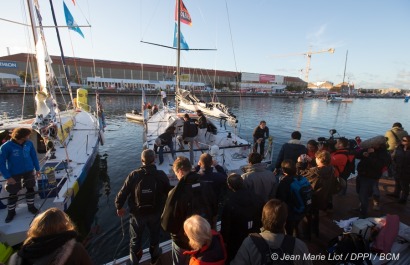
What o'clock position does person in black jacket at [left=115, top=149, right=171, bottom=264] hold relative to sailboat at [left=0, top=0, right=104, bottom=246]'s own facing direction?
The person in black jacket is roughly at 4 o'clock from the sailboat.

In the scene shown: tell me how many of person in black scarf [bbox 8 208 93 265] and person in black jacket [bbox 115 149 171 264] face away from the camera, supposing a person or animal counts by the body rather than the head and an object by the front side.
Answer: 2

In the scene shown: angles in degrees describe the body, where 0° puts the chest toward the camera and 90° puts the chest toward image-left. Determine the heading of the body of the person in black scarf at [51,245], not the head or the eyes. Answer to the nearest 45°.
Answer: approximately 180°

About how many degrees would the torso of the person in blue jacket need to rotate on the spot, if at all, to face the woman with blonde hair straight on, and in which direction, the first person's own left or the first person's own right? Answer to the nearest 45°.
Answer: approximately 45° to the first person's own right

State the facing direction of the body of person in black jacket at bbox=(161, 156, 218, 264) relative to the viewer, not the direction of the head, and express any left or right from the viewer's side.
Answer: facing away from the viewer and to the left of the viewer

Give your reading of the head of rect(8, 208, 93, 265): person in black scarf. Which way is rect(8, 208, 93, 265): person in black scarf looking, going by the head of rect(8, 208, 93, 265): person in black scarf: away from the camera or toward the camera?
away from the camera

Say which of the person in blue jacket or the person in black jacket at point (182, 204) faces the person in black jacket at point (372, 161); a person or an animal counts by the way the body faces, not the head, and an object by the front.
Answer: the person in blue jacket

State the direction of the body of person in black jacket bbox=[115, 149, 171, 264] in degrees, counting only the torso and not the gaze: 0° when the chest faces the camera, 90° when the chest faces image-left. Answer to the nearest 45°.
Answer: approximately 180°

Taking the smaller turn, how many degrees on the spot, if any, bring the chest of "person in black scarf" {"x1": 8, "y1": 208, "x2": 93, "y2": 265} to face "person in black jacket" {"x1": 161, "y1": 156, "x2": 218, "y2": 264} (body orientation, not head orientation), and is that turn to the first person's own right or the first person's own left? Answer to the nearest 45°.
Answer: approximately 90° to the first person's own right

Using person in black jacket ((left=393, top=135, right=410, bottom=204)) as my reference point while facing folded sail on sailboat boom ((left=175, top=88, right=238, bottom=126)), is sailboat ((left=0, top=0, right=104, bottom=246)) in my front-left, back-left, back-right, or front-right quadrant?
front-left

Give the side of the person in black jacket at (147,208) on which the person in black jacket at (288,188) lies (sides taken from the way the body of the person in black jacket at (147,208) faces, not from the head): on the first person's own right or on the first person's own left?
on the first person's own right

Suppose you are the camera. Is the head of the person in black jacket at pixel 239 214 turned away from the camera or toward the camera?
away from the camera

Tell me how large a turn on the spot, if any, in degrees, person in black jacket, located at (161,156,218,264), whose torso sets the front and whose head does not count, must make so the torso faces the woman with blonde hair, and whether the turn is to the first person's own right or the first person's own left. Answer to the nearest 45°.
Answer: approximately 135° to the first person's own left

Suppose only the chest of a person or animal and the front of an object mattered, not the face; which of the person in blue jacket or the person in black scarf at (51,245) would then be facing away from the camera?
the person in black scarf
